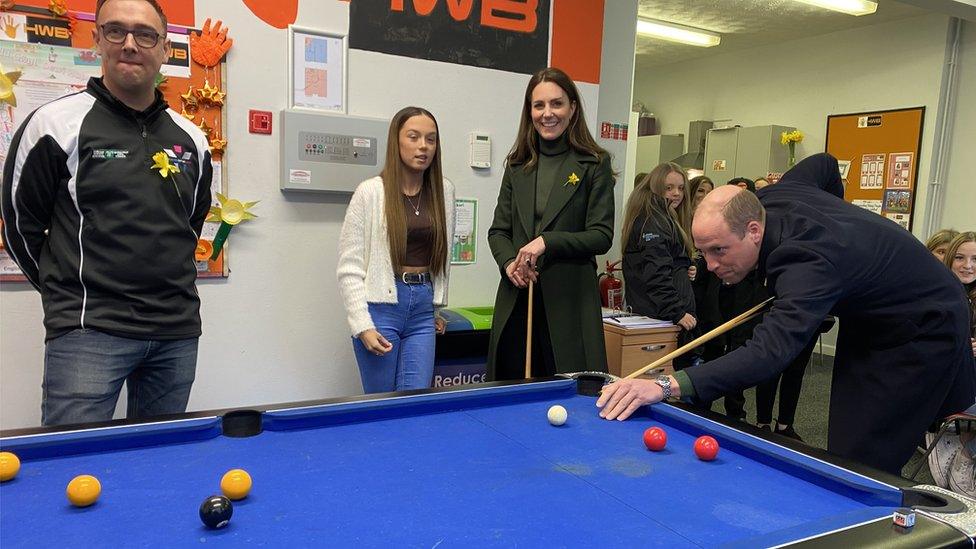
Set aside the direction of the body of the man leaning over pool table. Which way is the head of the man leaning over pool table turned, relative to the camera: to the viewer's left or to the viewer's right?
to the viewer's left

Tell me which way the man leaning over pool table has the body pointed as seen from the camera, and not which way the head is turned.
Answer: to the viewer's left

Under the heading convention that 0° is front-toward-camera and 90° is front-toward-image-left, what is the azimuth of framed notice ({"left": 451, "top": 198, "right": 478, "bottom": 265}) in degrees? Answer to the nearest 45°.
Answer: approximately 0°

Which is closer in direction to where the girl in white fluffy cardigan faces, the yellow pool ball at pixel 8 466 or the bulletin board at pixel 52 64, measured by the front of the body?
the yellow pool ball

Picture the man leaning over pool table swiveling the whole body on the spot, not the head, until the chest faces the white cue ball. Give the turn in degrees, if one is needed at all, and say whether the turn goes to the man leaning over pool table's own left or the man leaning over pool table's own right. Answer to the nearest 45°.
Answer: approximately 45° to the man leaning over pool table's own left

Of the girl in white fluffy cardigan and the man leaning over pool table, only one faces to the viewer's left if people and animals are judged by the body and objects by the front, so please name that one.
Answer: the man leaning over pool table

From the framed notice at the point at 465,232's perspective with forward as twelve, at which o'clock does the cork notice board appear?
The cork notice board is roughly at 8 o'clock from the framed notice.

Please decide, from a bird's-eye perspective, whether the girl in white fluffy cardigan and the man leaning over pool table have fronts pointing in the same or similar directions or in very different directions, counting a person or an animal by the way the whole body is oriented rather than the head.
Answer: very different directions

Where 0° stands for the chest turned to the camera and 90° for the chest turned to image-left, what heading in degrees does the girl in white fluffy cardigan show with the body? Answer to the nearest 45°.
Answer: approximately 315°

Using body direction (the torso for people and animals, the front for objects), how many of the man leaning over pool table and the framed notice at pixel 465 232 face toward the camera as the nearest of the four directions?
1

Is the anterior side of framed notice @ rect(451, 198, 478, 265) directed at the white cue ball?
yes

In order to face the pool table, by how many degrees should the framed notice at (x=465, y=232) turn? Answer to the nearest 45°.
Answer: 0° — it already faces it

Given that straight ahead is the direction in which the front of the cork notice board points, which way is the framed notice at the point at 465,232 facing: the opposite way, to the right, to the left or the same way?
to the left
